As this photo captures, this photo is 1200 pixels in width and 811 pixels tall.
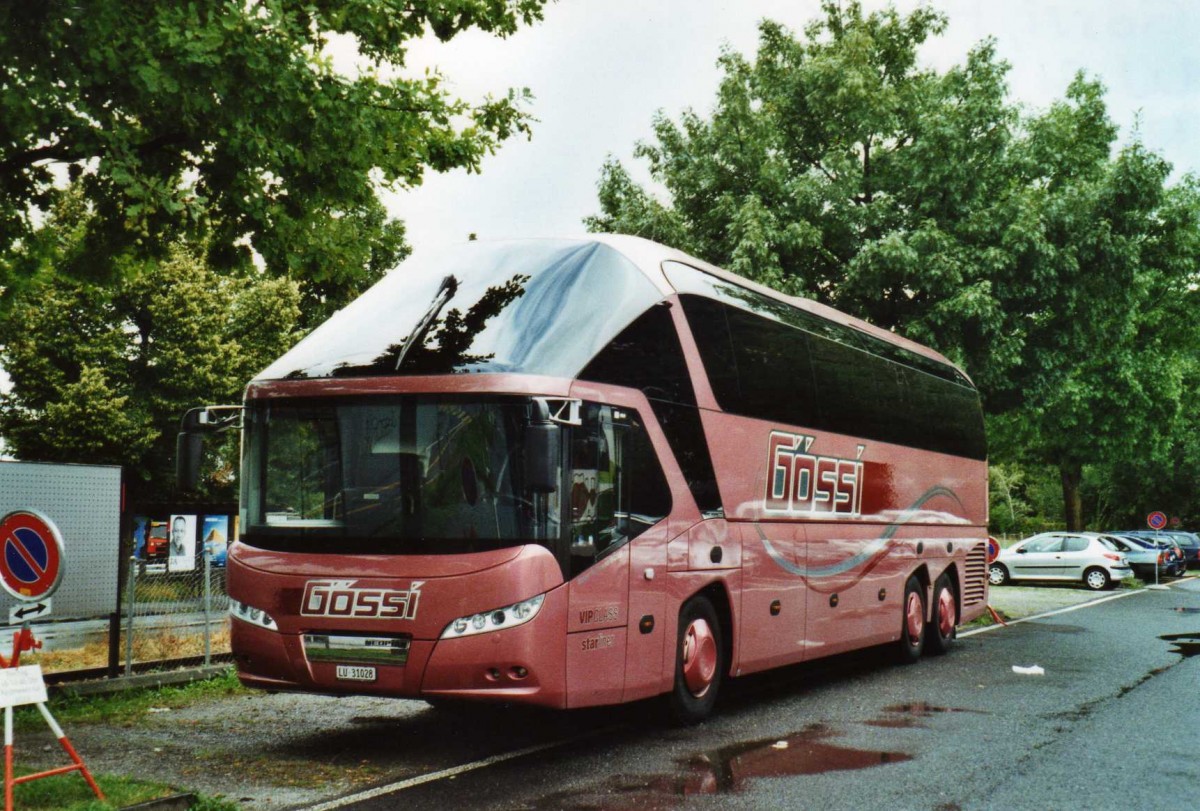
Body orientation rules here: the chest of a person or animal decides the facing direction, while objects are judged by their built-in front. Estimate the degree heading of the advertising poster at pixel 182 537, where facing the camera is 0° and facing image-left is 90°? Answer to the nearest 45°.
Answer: approximately 0°

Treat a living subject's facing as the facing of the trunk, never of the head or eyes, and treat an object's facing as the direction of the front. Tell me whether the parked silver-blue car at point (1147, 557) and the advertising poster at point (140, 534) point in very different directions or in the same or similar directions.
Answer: very different directions

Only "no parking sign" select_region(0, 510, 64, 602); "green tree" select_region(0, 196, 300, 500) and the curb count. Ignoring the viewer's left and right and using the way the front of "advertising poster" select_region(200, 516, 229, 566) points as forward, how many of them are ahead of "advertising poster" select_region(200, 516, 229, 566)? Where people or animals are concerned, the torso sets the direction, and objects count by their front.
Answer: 2

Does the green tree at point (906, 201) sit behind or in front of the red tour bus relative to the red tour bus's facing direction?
behind

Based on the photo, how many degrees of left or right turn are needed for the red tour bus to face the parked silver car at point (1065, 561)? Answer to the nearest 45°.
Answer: approximately 180°

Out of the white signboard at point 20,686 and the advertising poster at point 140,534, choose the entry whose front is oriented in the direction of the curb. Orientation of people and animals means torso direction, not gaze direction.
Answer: the advertising poster
